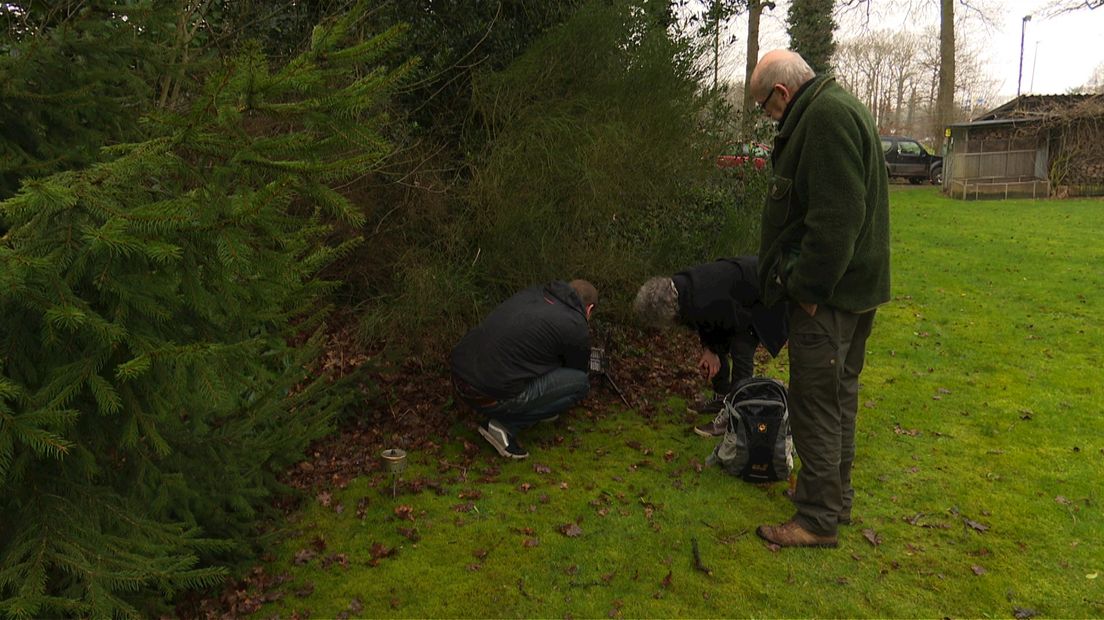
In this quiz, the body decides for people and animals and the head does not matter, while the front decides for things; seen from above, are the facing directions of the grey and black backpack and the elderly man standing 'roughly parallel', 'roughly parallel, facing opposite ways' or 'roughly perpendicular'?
roughly perpendicular

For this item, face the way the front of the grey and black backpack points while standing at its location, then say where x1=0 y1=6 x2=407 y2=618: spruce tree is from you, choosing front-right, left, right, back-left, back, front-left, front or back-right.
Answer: front-right

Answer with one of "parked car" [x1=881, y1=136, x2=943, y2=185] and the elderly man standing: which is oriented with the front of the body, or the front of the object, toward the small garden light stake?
the elderly man standing

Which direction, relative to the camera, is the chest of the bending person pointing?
to the viewer's left

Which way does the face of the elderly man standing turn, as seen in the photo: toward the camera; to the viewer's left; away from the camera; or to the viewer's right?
to the viewer's left

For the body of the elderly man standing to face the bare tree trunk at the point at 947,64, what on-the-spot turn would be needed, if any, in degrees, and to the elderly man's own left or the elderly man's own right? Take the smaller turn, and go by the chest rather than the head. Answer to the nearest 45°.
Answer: approximately 90° to the elderly man's own right

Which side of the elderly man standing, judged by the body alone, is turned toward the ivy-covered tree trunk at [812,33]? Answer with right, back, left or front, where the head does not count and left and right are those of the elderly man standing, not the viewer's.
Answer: right

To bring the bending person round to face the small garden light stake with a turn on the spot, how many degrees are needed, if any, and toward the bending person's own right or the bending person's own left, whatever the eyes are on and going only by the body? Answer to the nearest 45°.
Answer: approximately 45° to the bending person's own left

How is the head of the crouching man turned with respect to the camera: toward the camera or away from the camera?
away from the camera

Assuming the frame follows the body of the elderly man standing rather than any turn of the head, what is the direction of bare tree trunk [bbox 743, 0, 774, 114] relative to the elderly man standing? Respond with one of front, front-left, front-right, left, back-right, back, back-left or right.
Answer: right

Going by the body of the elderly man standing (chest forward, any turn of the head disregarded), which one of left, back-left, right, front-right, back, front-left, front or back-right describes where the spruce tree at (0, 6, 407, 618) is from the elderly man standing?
front-left
